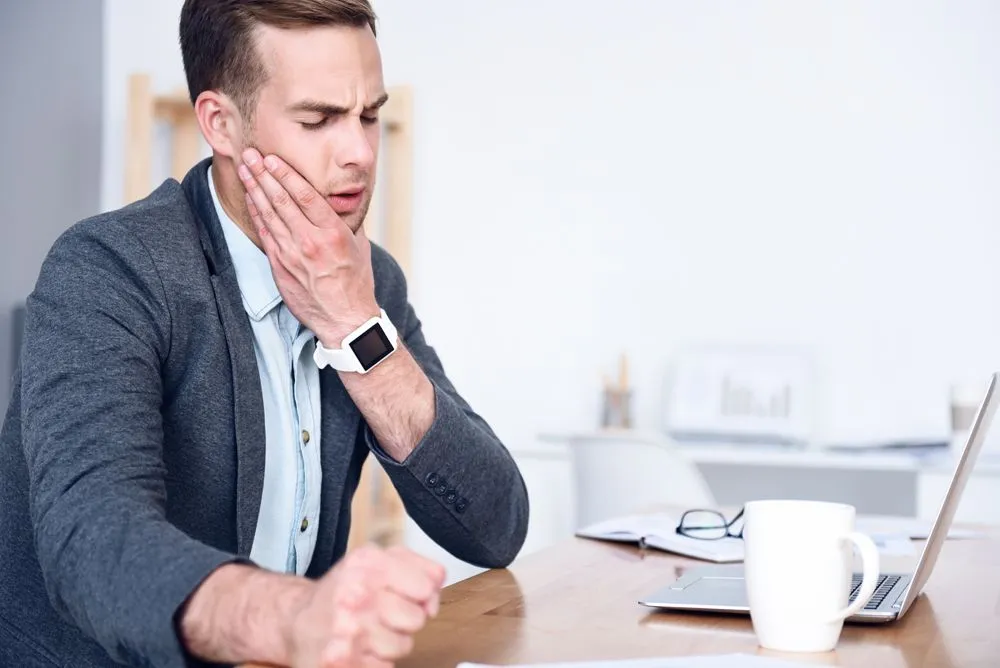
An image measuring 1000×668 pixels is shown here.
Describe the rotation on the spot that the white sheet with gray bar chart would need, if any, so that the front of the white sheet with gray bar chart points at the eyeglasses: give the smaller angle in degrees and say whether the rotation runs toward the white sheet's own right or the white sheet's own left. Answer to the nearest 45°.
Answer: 0° — it already faces it

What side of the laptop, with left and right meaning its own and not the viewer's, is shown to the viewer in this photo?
left

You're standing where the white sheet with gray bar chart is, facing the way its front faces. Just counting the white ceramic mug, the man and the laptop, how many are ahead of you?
3

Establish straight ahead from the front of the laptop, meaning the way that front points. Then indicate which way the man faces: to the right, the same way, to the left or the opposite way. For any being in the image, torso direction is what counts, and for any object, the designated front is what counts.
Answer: the opposite way

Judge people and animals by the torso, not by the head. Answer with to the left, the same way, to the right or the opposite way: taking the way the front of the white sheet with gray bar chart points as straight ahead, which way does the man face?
to the left

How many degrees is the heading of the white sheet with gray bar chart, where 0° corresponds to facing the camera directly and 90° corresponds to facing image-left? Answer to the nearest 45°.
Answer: approximately 0°

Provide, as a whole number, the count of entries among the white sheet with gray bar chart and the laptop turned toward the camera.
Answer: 1

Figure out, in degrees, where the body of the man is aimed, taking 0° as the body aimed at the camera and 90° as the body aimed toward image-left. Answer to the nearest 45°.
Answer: approximately 315°

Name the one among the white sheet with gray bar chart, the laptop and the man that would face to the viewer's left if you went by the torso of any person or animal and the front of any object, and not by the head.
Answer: the laptop
